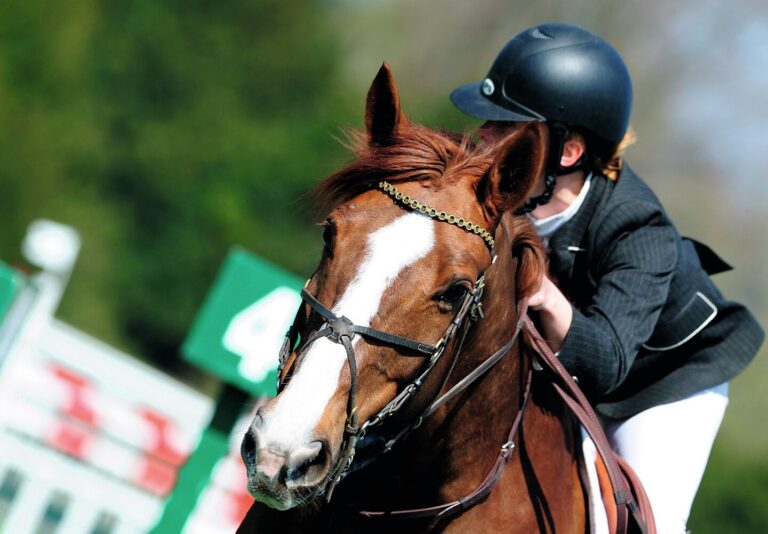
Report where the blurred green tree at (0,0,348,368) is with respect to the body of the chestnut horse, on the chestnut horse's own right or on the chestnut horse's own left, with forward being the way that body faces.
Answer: on the chestnut horse's own right

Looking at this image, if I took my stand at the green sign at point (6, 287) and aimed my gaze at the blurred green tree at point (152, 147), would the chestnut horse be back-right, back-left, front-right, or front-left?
back-right

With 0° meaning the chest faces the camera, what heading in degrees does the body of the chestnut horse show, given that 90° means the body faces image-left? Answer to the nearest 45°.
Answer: approximately 45°

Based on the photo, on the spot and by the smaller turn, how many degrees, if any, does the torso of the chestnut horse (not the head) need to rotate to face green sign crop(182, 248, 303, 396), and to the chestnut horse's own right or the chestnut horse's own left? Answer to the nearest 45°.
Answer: approximately 135° to the chestnut horse's own right

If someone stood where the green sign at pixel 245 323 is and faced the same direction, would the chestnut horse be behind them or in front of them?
in front

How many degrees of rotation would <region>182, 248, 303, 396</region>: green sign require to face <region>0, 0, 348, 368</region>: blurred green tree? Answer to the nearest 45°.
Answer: approximately 180°

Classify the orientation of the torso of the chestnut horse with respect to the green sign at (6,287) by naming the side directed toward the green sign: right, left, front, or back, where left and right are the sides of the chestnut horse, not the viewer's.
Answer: right

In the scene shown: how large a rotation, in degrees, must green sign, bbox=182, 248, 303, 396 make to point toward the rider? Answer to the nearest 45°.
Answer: approximately 45° to its left

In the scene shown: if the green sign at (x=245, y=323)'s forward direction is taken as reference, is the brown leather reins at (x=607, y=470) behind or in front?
in front

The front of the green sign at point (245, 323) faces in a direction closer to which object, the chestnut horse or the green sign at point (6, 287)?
the chestnut horse

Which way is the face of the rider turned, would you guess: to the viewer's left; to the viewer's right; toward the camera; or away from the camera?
to the viewer's left

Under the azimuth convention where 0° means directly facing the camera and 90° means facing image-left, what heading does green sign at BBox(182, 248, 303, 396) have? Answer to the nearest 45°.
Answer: approximately 0°
